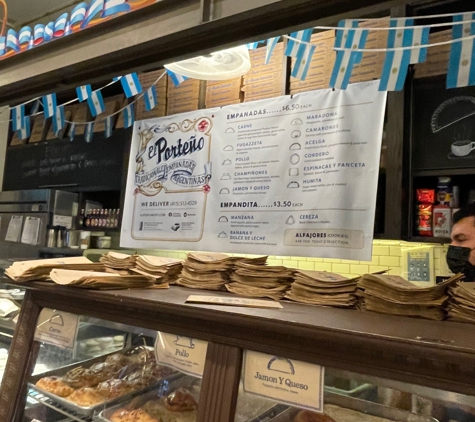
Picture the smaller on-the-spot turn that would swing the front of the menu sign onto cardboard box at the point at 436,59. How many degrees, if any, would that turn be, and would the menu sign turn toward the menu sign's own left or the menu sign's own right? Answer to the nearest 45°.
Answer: approximately 90° to the menu sign's own left

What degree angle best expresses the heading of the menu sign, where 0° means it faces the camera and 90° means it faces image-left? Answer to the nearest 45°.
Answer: approximately 45°

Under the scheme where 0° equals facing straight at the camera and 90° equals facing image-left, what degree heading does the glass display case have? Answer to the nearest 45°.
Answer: approximately 45°

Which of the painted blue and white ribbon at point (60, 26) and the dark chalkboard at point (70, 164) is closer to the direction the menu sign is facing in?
the painted blue and white ribbon

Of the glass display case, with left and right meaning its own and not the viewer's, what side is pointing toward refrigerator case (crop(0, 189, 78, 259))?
right

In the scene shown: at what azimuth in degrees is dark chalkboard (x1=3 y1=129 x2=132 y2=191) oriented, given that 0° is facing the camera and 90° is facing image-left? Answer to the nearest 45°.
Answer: approximately 45°
